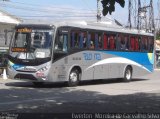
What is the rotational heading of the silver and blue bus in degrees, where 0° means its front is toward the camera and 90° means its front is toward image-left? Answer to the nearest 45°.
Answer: approximately 45°

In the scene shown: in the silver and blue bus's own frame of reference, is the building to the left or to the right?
on its right
